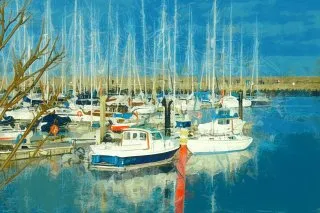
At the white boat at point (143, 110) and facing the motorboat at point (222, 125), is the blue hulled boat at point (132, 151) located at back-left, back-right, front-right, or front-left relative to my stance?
front-right

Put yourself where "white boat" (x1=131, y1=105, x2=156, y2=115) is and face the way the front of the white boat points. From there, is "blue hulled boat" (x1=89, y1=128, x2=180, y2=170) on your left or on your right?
on your left

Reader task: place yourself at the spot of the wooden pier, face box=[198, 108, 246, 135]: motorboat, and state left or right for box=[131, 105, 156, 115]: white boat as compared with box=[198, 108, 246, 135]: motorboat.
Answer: left

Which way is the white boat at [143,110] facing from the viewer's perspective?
to the viewer's left
